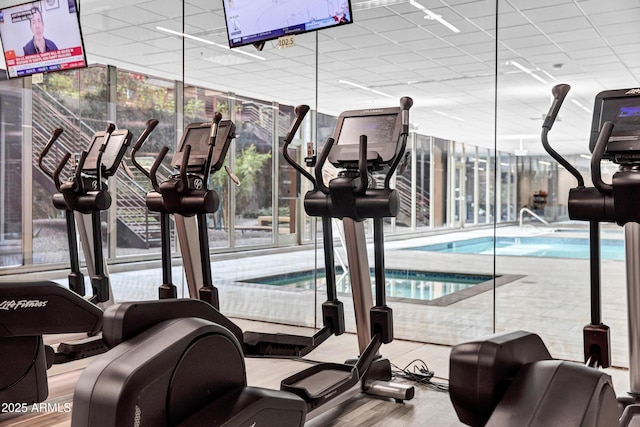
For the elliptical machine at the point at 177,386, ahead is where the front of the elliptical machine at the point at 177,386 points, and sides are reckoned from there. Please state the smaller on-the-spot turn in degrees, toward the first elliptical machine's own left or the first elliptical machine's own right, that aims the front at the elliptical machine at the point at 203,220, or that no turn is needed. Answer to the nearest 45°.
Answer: approximately 45° to the first elliptical machine's own left

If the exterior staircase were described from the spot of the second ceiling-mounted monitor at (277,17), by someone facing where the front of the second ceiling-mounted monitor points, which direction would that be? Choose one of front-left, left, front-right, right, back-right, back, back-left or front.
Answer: right

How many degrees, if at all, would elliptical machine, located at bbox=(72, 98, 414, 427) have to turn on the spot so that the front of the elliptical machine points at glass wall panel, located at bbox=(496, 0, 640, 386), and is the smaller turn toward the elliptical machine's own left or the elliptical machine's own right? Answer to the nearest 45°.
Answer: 0° — it already faces it

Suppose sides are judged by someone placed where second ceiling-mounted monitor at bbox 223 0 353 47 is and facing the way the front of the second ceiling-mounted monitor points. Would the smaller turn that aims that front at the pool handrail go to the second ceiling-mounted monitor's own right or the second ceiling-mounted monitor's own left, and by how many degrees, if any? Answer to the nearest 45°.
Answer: approximately 135° to the second ceiling-mounted monitor's own left

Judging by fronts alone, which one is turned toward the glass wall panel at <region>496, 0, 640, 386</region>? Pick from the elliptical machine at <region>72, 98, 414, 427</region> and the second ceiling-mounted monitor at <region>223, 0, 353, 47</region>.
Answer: the elliptical machine

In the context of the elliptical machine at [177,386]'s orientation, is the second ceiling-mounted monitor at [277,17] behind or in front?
in front

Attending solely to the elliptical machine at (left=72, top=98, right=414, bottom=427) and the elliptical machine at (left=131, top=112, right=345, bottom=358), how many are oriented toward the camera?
0

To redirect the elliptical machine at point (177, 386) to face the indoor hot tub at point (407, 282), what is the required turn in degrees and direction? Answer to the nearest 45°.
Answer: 0° — it already faces it

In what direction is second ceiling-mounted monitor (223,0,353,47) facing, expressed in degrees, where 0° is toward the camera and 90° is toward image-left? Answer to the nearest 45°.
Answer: approximately 45°

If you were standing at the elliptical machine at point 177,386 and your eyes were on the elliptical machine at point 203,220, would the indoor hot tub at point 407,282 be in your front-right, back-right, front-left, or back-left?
front-right

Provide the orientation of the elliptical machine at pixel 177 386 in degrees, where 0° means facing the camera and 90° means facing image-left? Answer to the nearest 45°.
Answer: approximately 225°

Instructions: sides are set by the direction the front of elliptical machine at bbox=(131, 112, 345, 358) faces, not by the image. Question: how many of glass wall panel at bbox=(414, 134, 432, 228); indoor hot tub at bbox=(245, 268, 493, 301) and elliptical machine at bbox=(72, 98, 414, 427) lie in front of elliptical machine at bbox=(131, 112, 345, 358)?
2

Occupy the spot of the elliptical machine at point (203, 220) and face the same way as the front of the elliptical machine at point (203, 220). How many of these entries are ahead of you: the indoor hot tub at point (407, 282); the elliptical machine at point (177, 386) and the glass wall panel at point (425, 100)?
2

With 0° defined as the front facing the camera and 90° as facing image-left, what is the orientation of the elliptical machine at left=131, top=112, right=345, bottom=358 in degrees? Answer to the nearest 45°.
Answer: approximately 225°

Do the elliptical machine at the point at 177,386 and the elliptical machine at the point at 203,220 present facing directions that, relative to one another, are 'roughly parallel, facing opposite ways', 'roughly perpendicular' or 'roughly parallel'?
roughly parallel

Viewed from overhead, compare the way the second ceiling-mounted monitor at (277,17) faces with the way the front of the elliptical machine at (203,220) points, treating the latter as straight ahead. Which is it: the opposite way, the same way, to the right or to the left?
the opposite way

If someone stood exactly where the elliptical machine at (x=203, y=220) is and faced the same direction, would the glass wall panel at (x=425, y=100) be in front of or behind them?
in front
